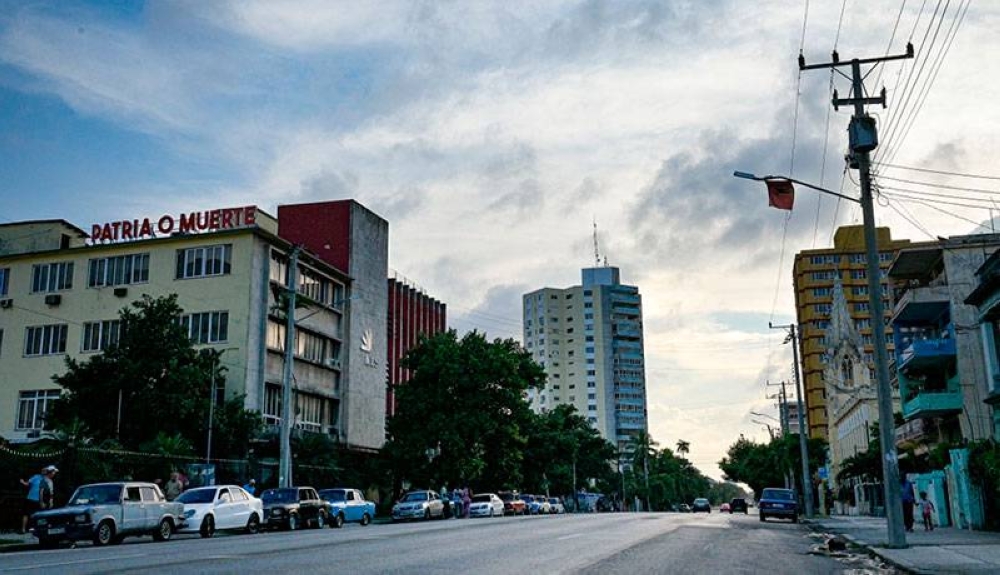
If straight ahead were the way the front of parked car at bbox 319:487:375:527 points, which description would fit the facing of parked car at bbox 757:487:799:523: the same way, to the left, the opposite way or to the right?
the opposite way

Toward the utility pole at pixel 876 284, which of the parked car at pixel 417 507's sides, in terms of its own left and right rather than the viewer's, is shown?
left

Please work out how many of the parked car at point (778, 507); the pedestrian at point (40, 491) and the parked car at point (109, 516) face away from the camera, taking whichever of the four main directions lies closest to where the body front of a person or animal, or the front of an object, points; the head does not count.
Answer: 1

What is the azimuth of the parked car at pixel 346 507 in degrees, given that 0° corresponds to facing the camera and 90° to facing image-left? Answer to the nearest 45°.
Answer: approximately 45°

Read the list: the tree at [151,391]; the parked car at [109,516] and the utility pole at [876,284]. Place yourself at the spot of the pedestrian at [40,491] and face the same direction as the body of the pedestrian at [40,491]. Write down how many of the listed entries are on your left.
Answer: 1

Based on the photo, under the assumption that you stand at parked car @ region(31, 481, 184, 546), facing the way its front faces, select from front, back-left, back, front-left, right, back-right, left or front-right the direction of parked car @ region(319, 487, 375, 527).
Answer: back

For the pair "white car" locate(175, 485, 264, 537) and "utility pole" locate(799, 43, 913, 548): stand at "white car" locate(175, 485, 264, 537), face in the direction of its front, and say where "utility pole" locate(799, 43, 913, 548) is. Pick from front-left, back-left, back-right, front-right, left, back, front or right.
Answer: left

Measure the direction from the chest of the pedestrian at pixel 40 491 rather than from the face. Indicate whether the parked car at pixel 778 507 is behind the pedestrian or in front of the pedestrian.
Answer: in front

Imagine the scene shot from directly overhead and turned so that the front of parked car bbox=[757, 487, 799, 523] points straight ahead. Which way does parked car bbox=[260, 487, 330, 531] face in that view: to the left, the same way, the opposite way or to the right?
the opposite way

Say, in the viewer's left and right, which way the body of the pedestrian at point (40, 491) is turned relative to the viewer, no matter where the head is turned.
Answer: facing to the right of the viewer

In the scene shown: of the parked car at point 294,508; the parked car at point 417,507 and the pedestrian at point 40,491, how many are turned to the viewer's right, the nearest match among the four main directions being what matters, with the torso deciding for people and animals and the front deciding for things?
1

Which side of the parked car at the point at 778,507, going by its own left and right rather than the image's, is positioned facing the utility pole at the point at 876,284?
back

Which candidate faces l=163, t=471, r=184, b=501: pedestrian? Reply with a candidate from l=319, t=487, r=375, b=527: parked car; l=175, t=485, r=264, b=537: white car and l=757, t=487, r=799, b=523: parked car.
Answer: l=319, t=487, r=375, b=527: parked car

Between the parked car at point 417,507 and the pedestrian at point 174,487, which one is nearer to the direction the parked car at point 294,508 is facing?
the pedestrian
